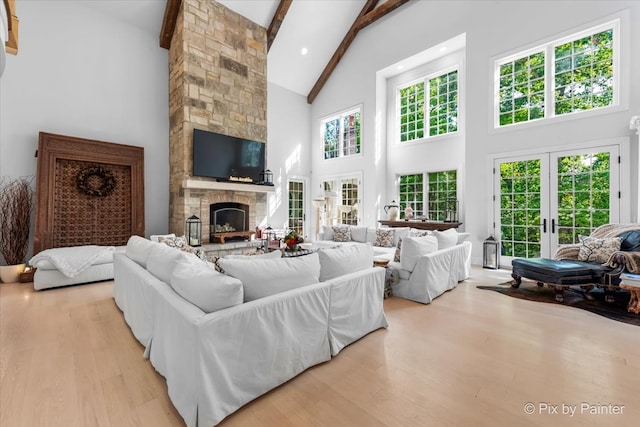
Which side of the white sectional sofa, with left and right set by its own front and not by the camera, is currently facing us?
back

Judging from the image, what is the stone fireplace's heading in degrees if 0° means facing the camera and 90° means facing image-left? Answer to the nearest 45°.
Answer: approximately 315°

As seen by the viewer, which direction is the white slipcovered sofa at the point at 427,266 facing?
to the viewer's left

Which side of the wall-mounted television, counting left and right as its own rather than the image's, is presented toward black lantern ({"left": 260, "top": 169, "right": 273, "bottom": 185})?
left

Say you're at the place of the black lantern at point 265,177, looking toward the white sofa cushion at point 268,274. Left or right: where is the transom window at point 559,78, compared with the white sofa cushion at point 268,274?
left

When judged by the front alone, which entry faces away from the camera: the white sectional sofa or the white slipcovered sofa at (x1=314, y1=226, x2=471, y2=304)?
the white sectional sofa

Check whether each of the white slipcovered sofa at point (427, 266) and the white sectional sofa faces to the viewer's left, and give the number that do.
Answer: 1

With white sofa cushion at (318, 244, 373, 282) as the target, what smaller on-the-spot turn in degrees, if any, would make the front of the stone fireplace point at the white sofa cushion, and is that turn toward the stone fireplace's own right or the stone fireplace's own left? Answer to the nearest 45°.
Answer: approximately 45° to the stone fireplace's own right

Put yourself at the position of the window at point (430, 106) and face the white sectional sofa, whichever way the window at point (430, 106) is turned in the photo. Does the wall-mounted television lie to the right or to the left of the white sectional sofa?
right

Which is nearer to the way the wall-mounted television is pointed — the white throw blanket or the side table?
the side table

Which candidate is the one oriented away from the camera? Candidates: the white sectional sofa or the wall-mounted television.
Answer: the white sectional sofa
